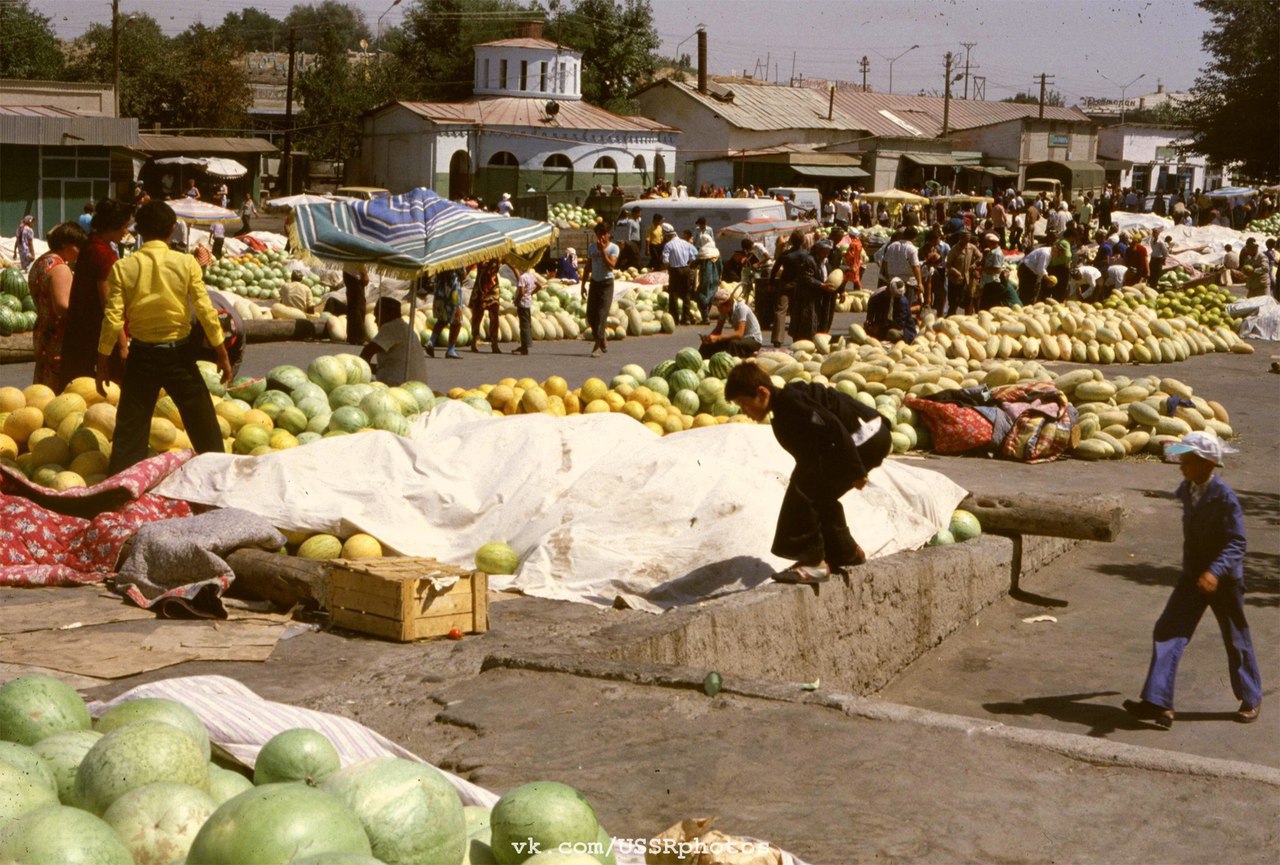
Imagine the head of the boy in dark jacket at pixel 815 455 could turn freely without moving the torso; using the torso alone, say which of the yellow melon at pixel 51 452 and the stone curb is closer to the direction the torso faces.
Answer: the yellow melon

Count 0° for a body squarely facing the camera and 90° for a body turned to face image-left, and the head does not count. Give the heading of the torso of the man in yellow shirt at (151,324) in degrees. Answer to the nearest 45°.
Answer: approximately 180°

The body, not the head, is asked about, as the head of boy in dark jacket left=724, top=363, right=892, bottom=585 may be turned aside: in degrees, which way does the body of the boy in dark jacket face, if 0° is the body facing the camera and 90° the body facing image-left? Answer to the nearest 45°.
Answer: approximately 90°

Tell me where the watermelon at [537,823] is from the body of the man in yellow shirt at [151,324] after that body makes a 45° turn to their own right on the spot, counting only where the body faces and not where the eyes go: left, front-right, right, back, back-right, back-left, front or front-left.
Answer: back-right

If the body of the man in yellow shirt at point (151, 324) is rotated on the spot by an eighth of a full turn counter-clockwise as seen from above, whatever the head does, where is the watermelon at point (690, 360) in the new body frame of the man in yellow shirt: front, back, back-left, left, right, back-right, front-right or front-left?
right

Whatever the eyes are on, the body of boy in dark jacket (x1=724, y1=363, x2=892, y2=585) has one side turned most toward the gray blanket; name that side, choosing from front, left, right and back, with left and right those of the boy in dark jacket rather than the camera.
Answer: front

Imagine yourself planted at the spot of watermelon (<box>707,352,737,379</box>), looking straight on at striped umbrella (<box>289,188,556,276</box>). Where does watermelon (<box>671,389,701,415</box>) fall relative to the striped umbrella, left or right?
left

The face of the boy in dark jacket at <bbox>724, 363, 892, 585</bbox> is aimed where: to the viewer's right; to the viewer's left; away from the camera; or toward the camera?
to the viewer's left

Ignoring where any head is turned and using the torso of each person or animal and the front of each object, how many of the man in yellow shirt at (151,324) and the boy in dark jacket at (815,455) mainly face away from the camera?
1

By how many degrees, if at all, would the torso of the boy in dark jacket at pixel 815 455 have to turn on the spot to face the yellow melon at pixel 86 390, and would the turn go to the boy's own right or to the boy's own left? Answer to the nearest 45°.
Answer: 0° — they already face it
